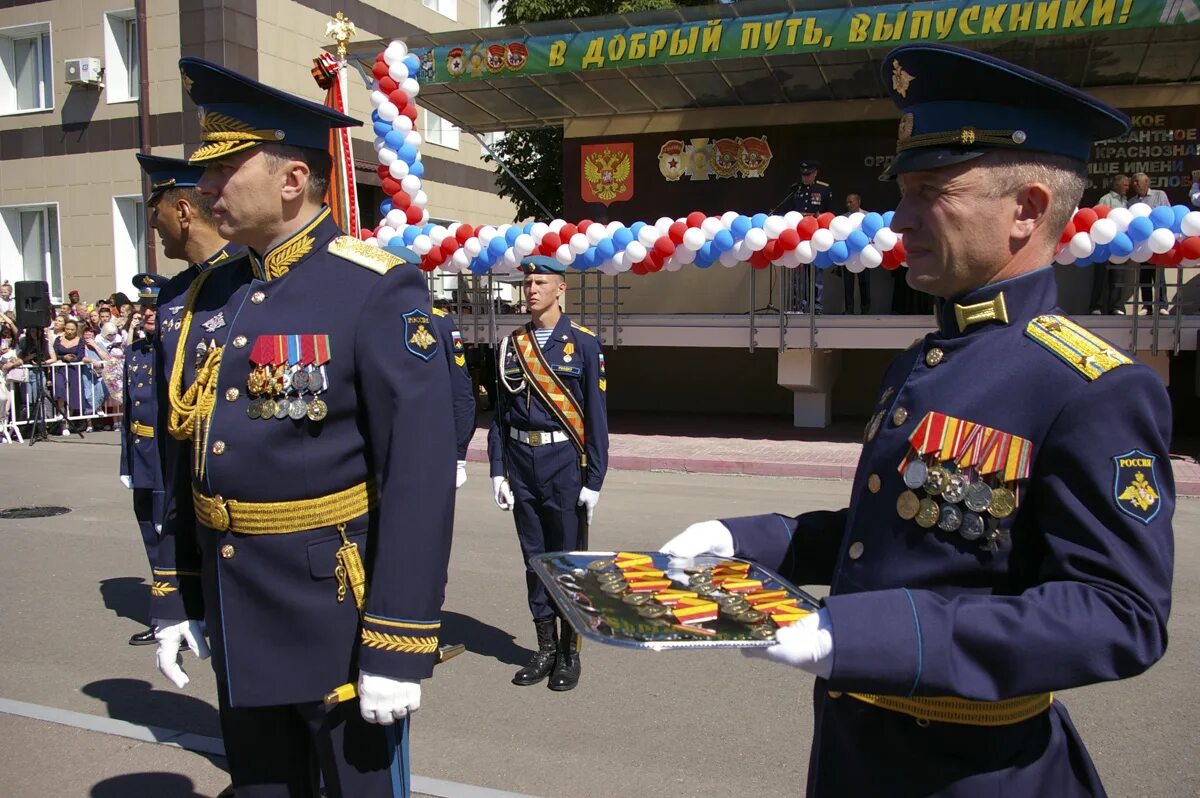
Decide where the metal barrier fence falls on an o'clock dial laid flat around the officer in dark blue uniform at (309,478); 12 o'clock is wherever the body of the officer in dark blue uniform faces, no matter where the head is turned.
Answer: The metal barrier fence is roughly at 4 o'clock from the officer in dark blue uniform.

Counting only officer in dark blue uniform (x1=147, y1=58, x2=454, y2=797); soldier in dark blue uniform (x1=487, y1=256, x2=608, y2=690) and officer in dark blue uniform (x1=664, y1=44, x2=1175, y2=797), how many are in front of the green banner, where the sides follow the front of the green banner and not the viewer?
3

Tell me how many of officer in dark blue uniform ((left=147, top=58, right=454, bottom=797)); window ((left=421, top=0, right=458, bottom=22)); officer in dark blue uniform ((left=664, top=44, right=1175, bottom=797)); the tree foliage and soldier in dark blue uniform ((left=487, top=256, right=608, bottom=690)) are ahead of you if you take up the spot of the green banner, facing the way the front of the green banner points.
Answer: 3

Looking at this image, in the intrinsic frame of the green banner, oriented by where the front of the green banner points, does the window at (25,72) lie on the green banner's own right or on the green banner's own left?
on the green banner's own right

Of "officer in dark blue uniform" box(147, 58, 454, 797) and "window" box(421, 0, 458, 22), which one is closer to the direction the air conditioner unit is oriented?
the officer in dark blue uniform

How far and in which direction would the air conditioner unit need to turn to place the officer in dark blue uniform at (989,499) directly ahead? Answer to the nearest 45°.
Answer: approximately 45° to its left

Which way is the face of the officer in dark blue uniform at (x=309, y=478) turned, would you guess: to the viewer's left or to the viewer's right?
to the viewer's left

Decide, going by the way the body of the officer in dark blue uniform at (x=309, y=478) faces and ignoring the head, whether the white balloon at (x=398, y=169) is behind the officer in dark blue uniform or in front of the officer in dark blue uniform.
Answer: behind

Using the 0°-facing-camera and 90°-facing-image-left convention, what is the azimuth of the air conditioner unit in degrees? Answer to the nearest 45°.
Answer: approximately 45°

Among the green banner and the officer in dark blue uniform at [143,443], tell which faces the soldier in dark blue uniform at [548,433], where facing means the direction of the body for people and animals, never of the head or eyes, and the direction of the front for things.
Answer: the green banner

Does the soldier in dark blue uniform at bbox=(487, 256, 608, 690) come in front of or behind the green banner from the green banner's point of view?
in front

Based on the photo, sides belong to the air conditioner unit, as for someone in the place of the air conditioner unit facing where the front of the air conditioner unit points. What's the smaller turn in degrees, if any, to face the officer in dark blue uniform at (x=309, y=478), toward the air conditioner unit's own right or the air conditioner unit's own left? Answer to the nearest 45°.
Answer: approximately 45° to the air conditioner unit's own left

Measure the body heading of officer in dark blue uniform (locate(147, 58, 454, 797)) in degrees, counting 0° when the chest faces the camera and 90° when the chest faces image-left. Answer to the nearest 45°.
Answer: approximately 45°
